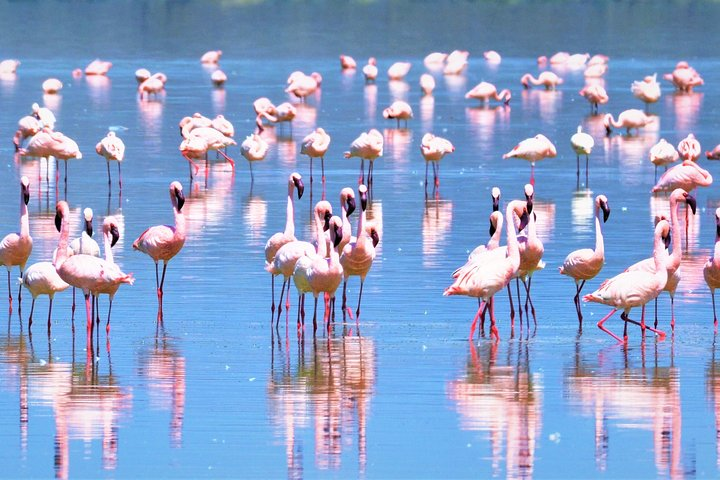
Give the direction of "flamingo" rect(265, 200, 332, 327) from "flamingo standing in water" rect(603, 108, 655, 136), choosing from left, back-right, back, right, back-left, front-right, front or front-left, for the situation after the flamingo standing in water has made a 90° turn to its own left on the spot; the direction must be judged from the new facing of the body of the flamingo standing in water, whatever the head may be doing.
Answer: front

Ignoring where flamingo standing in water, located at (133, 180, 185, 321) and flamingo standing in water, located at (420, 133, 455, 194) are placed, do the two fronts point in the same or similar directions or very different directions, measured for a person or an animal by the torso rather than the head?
very different directions

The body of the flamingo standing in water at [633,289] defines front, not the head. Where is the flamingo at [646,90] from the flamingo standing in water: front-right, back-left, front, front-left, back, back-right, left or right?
left

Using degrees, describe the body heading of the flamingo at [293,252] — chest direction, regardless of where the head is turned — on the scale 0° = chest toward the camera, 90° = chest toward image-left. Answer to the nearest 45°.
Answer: approximately 270°

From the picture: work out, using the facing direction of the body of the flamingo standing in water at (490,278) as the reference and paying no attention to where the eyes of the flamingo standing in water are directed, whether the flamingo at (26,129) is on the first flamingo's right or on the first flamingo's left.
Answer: on the first flamingo's left

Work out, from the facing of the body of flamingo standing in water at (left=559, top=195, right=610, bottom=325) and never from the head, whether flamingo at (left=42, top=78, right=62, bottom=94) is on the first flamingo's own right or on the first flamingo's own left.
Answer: on the first flamingo's own left

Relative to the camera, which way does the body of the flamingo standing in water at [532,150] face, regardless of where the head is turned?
to the viewer's right

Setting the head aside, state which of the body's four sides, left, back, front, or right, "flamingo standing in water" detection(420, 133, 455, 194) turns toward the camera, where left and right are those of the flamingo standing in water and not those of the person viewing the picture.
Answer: left

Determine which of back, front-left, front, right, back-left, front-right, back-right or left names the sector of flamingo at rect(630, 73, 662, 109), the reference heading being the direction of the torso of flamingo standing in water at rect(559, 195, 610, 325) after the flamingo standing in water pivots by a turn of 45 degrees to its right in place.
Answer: back-left

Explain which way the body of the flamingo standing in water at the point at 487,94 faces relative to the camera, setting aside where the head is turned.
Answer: to the viewer's right

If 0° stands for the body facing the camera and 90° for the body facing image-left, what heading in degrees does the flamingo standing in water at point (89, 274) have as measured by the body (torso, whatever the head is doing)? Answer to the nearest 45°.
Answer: approximately 90°

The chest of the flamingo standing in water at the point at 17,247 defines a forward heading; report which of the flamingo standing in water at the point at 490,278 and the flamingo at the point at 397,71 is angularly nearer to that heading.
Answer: the flamingo standing in water

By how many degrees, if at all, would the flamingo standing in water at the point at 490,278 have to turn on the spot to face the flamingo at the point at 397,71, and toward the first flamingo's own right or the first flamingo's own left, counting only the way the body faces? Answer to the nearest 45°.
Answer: approximately 90° to the first flamingo's own left

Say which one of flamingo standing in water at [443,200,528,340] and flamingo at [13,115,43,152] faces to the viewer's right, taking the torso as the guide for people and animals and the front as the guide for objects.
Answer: the flamingo standing in water

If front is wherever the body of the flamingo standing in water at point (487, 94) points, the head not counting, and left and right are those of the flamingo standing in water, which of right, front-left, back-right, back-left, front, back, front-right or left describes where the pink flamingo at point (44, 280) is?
right
